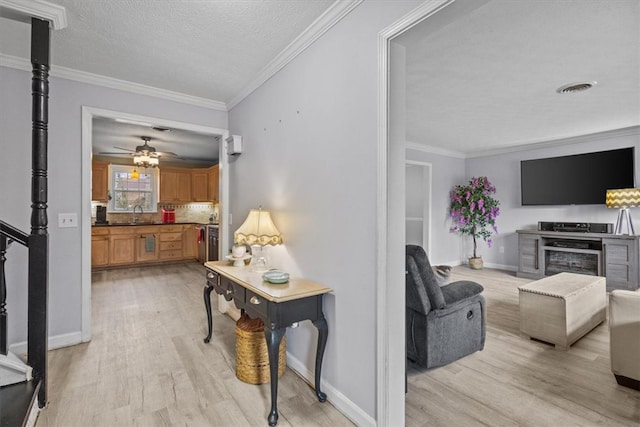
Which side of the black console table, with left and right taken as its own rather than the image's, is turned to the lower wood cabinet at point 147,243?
right

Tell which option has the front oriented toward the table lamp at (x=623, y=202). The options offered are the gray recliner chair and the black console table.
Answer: the gray recliner chair

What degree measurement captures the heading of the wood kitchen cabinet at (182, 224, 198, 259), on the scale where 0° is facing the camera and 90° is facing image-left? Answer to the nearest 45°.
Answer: approximately 0°

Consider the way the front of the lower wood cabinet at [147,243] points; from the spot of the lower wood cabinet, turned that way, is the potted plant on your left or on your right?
on your left

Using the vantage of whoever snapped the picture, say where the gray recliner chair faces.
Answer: facing away from the viewer and to the right of the viewer

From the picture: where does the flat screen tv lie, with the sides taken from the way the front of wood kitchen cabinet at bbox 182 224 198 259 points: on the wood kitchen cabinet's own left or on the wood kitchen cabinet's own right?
on the wood kitchen cabinet's own left

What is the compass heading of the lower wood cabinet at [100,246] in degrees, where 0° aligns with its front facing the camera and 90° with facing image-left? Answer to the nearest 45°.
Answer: approximately 0°

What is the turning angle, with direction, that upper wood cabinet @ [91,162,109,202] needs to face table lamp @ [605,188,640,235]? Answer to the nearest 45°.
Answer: approximately 45° to its left
